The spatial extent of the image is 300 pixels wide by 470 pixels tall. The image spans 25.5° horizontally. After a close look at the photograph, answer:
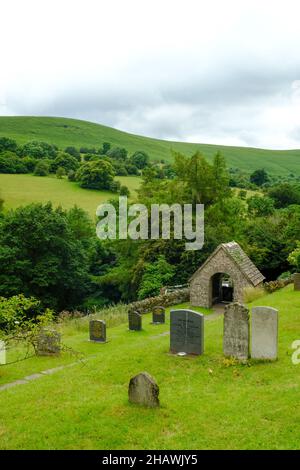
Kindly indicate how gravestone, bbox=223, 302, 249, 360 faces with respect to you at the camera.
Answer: facing the viewer

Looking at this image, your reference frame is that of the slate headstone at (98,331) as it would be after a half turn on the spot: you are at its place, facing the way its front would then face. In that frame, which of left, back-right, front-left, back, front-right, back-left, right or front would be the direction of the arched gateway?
front-right

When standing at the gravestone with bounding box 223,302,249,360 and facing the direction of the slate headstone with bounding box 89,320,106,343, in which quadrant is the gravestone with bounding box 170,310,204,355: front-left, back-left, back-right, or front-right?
front-left

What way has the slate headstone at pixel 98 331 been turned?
toward the camera

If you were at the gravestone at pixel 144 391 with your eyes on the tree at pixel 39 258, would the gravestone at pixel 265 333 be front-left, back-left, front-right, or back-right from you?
front-right

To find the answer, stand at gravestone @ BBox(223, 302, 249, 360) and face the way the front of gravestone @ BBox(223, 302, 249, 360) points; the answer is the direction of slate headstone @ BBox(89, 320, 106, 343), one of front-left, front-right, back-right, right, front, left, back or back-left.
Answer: back-right

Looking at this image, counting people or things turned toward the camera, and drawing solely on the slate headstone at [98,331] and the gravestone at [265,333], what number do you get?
2

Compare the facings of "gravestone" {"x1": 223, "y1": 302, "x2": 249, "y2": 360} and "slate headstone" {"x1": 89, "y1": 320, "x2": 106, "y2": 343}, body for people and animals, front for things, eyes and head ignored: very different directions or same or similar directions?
same or similar directions

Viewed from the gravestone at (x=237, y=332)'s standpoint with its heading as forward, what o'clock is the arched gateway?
The arched gateway is roughly at 6 o'clock from the gravestone.

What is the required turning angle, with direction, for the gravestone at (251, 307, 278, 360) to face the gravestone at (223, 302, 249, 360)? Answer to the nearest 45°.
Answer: approximately 90° to its right
